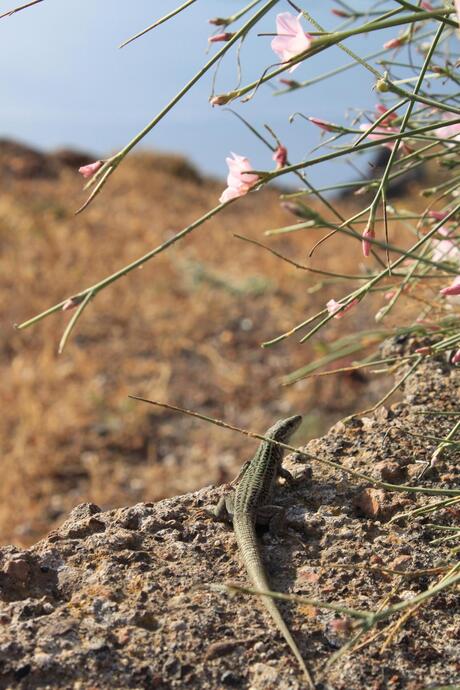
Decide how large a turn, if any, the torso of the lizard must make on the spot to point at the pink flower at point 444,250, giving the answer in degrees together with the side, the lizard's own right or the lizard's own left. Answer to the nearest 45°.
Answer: approximately 45° to the lizard's own right

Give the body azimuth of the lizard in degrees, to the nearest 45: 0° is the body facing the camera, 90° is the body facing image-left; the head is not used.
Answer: approximately 180°
